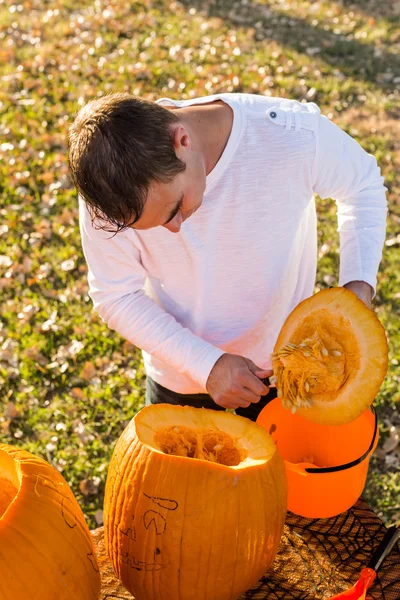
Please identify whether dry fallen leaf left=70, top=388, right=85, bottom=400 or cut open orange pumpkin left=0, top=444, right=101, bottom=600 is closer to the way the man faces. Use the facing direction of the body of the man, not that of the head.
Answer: the cut open orange pumpkin

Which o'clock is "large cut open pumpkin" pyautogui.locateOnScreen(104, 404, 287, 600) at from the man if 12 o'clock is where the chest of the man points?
The large cut open pumpkin is roughly at 12 o'clock from the man.

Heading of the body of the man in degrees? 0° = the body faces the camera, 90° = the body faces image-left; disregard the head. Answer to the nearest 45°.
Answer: approximately 0°

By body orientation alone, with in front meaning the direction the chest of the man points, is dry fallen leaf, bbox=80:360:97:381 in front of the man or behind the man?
behind

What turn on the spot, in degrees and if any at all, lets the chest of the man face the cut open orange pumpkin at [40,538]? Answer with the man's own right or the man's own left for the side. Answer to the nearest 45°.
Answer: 0° — they already face it
